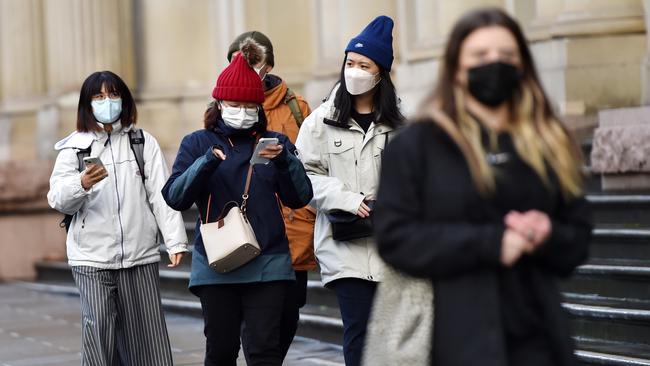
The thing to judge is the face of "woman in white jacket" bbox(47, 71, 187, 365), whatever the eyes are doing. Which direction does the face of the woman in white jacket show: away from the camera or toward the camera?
toward the camera

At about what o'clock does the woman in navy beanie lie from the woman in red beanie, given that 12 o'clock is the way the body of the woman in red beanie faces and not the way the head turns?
The woman in navy beanie is roughly at 9 o'clock from the woman in red beanie.

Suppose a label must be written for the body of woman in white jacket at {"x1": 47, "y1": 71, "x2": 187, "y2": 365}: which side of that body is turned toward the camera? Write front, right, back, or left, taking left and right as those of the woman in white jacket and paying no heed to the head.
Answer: front

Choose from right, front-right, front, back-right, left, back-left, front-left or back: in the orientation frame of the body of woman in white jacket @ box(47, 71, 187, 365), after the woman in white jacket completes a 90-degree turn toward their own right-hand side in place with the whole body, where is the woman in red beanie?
back-left

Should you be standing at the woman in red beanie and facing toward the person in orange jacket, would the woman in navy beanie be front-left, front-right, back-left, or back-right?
front-right

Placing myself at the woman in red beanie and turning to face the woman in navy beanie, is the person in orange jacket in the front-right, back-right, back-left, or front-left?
front-left

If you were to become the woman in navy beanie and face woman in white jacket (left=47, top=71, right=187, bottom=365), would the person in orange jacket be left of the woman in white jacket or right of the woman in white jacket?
right

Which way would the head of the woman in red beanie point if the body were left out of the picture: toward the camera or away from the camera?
toward the camera

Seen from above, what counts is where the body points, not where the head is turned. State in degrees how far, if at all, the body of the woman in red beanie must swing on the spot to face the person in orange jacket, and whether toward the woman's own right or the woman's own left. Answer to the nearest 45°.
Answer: approximately 180°

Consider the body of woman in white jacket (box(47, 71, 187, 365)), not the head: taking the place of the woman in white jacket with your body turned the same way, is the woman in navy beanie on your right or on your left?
on your left

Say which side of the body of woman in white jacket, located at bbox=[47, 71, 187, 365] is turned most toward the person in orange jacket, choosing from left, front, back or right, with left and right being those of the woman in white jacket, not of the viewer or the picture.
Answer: left

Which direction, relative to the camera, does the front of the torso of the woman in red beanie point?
toward the camera
